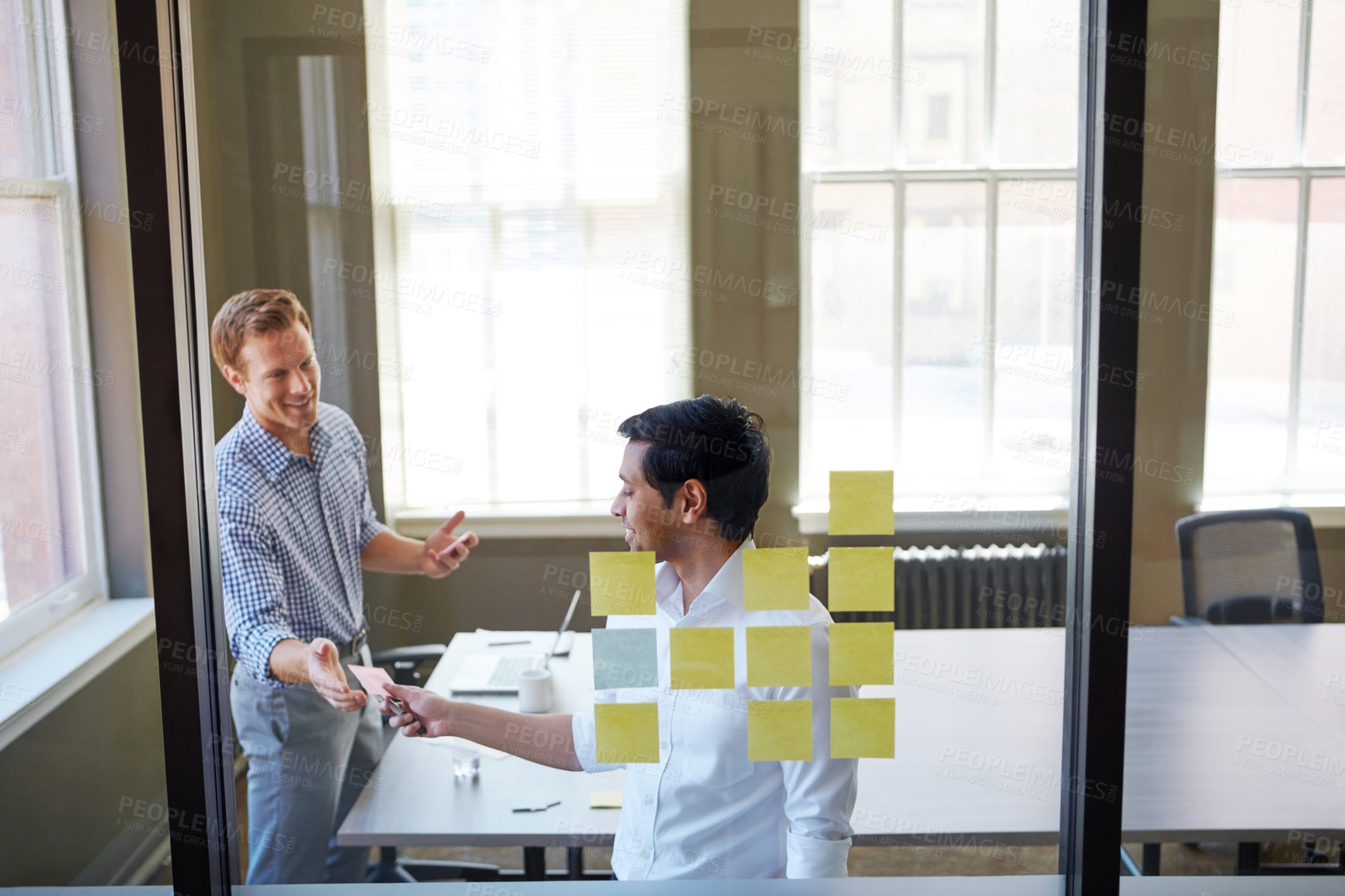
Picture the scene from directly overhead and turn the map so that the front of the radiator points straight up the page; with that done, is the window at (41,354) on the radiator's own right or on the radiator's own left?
on the radiator's own right

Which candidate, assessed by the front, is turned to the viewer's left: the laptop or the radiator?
the laptop

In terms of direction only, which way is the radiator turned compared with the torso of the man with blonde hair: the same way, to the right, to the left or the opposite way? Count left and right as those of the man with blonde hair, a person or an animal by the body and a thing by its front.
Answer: to the right

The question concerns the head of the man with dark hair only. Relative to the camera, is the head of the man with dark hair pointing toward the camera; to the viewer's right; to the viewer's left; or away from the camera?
to the viewer's left

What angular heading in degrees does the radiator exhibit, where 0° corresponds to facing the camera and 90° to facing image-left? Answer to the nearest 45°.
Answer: approximately 0°

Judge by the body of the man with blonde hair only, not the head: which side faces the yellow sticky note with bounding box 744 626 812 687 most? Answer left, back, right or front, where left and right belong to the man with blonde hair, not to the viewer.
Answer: front

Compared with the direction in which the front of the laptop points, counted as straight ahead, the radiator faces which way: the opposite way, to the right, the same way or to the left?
to the left

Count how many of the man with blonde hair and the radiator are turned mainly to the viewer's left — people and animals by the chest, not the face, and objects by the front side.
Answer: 0

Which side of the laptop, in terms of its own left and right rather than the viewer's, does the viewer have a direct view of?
left

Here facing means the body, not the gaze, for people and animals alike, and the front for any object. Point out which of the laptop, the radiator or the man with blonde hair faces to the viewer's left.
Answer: the laptop

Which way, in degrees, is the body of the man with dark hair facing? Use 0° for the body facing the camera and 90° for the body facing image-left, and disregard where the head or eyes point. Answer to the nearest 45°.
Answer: approximately 45°

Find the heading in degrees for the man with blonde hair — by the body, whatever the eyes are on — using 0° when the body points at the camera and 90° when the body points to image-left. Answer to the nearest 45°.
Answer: approximately 315°

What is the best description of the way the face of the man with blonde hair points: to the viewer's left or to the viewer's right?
to the viewer's right
